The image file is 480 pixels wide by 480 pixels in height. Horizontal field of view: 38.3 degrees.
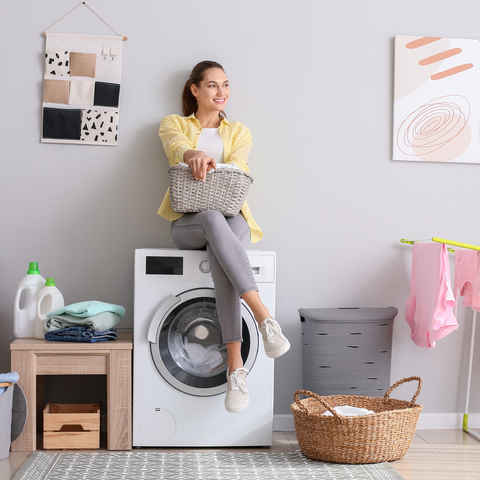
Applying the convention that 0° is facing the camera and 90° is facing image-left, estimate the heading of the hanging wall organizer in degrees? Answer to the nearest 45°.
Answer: approximately 0°

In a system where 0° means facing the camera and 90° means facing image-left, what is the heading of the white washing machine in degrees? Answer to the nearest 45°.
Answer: approximately 0°

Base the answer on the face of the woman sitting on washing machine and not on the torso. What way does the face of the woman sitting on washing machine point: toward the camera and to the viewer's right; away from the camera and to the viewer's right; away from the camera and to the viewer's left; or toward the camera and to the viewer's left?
toward the camera and to the viewer's right

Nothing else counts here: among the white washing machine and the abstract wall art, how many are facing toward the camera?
2

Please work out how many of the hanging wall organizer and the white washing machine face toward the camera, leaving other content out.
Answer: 2

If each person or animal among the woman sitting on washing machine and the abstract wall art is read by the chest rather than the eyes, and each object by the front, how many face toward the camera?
2
